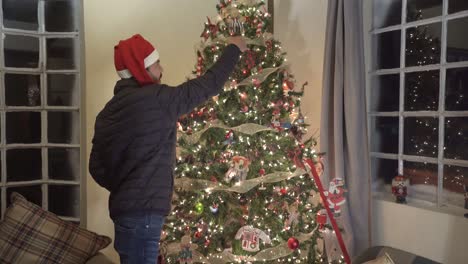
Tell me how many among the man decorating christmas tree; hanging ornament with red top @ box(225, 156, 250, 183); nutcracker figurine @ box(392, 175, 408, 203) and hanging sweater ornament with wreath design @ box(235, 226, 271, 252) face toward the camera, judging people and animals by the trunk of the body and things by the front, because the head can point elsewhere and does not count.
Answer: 3

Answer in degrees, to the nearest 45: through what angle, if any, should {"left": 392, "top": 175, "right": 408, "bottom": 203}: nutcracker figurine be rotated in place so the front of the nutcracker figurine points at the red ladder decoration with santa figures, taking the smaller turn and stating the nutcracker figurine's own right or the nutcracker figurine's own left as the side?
approximately 45° to the nutcracker figurine's own right

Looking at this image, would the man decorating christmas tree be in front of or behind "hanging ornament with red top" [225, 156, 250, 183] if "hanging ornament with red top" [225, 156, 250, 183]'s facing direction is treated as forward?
in front

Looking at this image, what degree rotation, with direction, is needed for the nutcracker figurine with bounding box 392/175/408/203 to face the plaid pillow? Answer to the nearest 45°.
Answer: approximately 45° to its right

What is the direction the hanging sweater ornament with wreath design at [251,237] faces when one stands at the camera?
facing the viewer

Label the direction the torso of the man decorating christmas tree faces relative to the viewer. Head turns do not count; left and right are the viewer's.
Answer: facing away from the viewer and to the right of the viewer

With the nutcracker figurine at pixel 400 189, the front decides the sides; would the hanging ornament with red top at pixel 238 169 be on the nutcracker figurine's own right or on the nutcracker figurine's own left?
on the nutcracker figurine's own right

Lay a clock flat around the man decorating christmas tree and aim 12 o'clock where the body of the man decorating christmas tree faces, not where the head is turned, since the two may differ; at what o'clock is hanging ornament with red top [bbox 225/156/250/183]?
The hanging ornament with red top is roughly at 12 o'clock from the man decorating christmas tree.

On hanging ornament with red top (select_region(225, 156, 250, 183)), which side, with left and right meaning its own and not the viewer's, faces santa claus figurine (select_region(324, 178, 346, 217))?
left

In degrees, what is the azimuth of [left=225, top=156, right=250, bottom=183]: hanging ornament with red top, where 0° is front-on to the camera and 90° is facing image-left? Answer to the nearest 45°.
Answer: approximately 0°

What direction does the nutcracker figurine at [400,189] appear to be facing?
toward the camera

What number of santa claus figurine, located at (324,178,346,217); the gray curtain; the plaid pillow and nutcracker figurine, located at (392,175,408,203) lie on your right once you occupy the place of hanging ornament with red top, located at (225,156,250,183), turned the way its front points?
1

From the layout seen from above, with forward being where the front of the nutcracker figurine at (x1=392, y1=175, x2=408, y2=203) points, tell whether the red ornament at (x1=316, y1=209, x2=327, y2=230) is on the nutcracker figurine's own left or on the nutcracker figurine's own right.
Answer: on the nutcracker figurine's own right
